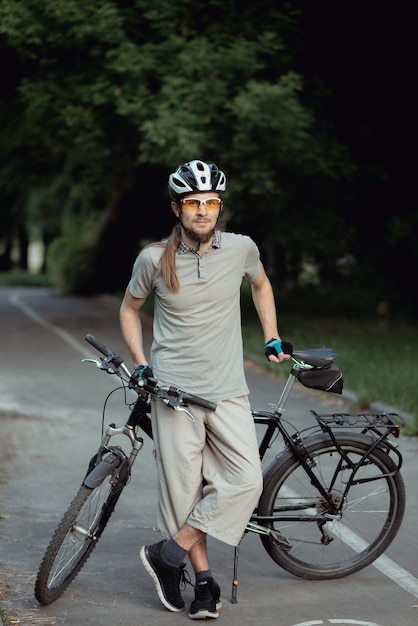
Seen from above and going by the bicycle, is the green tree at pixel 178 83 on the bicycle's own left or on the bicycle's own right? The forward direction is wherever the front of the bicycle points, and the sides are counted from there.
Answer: on the bicycle's own right

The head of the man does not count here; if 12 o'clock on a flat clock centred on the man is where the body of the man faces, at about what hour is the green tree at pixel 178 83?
The green tree is roughly at 6 o'clock from the man.

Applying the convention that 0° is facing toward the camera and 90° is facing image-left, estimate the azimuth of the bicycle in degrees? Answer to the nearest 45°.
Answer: approximately 90°
